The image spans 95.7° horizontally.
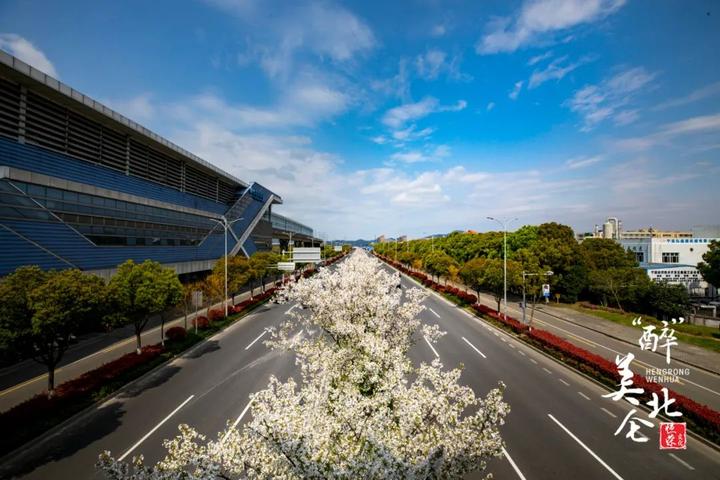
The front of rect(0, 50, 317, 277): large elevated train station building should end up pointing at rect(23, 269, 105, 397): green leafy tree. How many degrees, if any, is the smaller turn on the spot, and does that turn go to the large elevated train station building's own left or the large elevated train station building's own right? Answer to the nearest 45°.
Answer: approximately 45° to the large elevated train station building's own right

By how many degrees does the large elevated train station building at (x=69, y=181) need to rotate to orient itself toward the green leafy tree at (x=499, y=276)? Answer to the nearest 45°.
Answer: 0° — it already faces it

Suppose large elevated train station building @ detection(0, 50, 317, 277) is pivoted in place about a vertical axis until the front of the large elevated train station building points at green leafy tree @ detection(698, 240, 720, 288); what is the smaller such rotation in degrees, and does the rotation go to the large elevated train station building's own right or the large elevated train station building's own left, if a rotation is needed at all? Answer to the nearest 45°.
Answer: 0° — it already faces it

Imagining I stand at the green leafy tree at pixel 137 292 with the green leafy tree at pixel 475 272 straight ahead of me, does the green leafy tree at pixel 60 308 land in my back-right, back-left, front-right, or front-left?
back-right

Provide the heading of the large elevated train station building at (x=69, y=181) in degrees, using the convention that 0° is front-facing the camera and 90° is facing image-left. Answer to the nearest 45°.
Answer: approximately 315°

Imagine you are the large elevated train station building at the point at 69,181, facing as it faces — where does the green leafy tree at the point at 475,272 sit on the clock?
The green leafy tree is roughly at 11 o'clock from the large elevated train station building.

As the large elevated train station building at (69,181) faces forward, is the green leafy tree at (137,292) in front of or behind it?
in front

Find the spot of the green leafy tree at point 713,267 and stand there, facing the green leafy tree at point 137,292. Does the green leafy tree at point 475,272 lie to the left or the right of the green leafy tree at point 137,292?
right

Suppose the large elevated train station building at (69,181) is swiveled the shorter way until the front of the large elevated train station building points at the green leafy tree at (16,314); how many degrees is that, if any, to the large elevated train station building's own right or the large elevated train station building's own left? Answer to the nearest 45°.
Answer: approximately 45° to the large elevated train station building's own right
